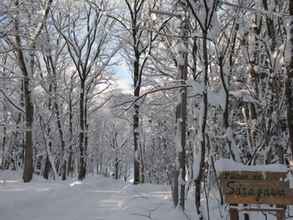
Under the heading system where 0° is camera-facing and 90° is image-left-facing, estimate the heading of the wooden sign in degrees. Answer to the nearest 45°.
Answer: approximately 0°

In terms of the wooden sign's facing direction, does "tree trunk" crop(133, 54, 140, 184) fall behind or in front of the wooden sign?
behind
